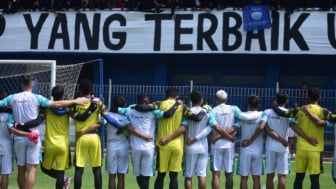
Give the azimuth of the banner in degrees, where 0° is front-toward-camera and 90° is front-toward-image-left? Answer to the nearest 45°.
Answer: approximately 0°

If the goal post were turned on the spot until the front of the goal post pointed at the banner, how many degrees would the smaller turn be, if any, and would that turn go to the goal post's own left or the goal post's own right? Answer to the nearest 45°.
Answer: approximately 180°

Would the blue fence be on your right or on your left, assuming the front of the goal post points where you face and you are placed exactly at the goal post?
on your left
